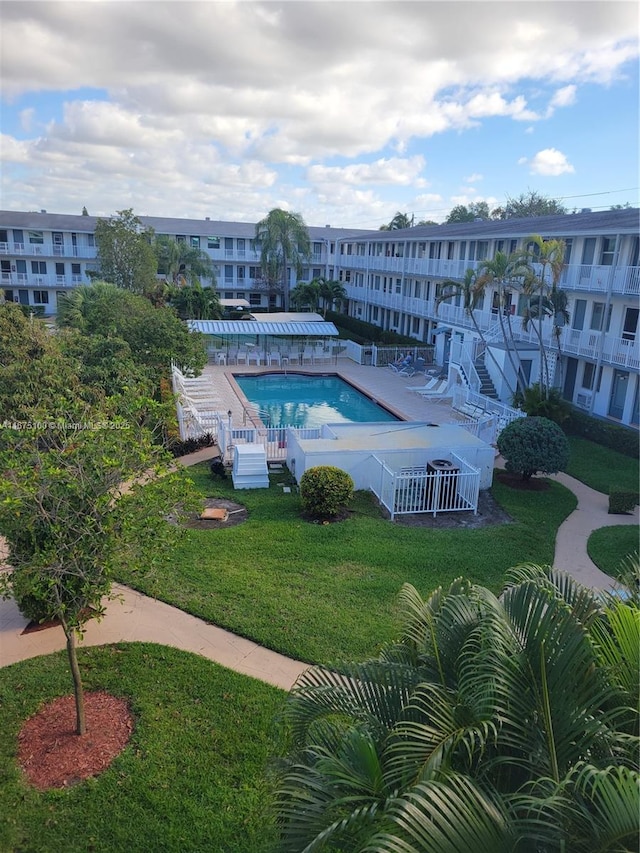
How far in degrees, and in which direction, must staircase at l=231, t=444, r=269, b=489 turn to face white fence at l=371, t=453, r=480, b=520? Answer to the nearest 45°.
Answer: approximately 90° to its left

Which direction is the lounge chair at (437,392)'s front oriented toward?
to the viewer's left

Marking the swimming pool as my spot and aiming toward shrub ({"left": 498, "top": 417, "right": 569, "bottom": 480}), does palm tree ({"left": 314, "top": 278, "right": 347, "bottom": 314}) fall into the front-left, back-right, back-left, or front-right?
back-left

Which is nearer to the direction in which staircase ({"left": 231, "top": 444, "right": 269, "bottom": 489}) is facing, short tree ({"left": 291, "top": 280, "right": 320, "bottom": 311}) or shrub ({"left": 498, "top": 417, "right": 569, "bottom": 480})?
the shrub

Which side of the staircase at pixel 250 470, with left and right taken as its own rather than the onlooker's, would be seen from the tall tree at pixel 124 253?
back

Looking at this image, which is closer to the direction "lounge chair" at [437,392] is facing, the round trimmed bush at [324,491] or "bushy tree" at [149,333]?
the bushy tree

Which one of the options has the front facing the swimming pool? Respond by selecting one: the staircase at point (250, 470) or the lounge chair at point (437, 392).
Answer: the lounge chair

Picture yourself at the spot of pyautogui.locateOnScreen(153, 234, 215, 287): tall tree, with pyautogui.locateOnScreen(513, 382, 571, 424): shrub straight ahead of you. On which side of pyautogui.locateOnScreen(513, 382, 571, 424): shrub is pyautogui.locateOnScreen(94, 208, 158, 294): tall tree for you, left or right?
right

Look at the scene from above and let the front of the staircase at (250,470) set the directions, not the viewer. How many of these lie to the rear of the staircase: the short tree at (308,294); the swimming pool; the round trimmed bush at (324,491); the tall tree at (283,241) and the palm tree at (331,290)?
4

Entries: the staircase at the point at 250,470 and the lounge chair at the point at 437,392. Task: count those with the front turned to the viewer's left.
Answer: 1

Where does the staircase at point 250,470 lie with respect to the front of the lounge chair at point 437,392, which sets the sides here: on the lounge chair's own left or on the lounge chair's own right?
on the lounge chair's own left

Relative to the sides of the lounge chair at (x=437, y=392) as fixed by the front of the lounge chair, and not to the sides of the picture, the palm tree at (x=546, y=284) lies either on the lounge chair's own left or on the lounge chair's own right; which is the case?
on the lounge chair's own left

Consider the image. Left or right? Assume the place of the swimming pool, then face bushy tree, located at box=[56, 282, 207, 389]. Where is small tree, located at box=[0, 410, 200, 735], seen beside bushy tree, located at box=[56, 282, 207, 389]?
left

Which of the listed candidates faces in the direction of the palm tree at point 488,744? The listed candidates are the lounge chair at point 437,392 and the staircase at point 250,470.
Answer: the staircase
